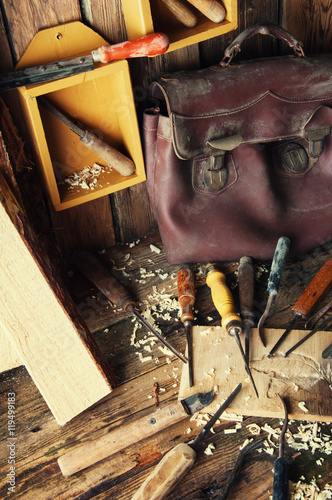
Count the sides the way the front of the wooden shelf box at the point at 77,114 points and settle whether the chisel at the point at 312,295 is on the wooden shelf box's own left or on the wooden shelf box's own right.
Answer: on the wooden shelf box's own left

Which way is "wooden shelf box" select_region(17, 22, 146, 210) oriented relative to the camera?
toward the camera

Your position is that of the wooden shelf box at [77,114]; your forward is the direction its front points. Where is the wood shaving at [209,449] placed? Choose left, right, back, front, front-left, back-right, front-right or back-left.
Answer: front

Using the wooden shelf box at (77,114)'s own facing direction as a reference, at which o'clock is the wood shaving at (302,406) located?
The wood shaving is roughly at 11 o'clock from the wooden shelf box.

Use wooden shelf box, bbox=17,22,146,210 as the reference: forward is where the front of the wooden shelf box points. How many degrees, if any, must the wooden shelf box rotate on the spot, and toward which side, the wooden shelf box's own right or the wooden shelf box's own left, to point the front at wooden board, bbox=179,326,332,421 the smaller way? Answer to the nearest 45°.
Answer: approximately 45° to the wooden shelf box's own left

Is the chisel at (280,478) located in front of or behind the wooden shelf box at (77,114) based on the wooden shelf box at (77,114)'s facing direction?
in front

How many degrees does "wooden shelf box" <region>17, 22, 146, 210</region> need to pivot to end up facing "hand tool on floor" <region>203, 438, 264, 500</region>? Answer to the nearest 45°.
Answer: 0° — it already faces it
